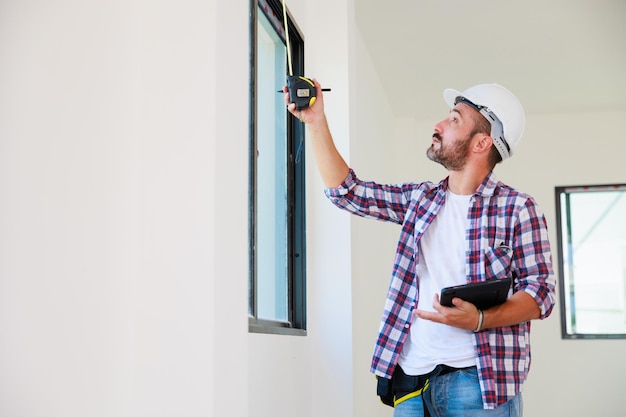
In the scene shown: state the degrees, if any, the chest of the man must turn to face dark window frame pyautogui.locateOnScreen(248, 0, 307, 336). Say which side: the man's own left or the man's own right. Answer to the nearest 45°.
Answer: approximately 90° to the man's own right

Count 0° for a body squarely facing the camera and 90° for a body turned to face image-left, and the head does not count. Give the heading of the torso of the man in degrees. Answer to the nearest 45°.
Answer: approximately 45°

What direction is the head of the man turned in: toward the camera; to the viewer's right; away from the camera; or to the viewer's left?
to the viewer's left
